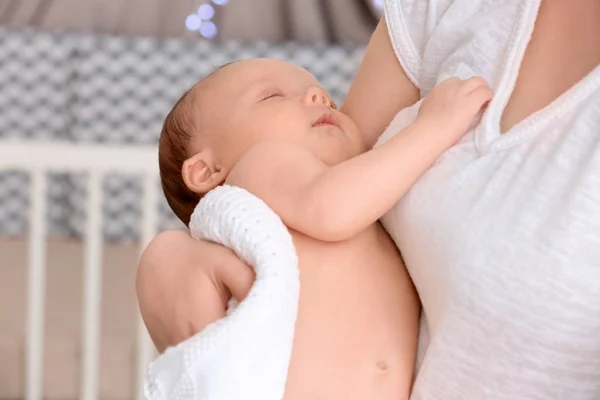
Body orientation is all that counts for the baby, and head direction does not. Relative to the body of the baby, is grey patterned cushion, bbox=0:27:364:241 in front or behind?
behind

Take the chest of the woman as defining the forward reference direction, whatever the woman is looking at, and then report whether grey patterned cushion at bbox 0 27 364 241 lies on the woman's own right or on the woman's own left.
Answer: on the woman's own right

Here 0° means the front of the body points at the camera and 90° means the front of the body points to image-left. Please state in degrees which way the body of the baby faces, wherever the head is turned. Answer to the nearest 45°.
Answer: approximately 315°

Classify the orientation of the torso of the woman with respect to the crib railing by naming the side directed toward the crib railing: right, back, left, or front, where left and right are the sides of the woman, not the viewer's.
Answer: right

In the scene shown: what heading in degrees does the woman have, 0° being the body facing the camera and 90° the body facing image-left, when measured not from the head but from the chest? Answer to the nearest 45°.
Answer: approximately 45°

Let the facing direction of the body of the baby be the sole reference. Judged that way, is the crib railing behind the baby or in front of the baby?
behind
